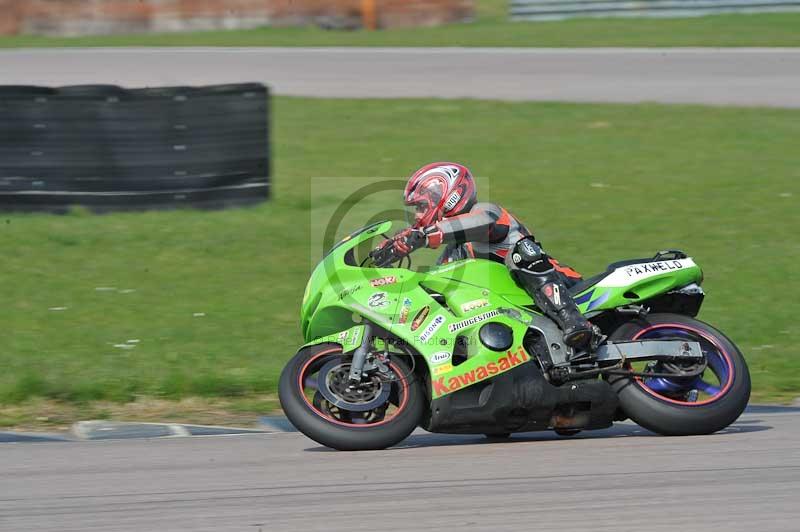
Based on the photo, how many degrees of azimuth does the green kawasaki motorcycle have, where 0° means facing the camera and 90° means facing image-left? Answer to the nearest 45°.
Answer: approximately 90°

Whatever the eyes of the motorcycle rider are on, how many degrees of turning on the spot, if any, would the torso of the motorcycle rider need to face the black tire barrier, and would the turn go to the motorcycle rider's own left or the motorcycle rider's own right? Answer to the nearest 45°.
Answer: approximately 45° to the motorcycle rider's own right

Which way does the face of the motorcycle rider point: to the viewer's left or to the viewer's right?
to the viewer's left

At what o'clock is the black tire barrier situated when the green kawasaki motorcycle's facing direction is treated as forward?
The black tire barrier is roughly at 2 o'clock from the green kawasaki motorcycle.

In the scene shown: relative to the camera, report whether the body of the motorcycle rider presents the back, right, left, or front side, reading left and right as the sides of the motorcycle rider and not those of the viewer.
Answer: left
